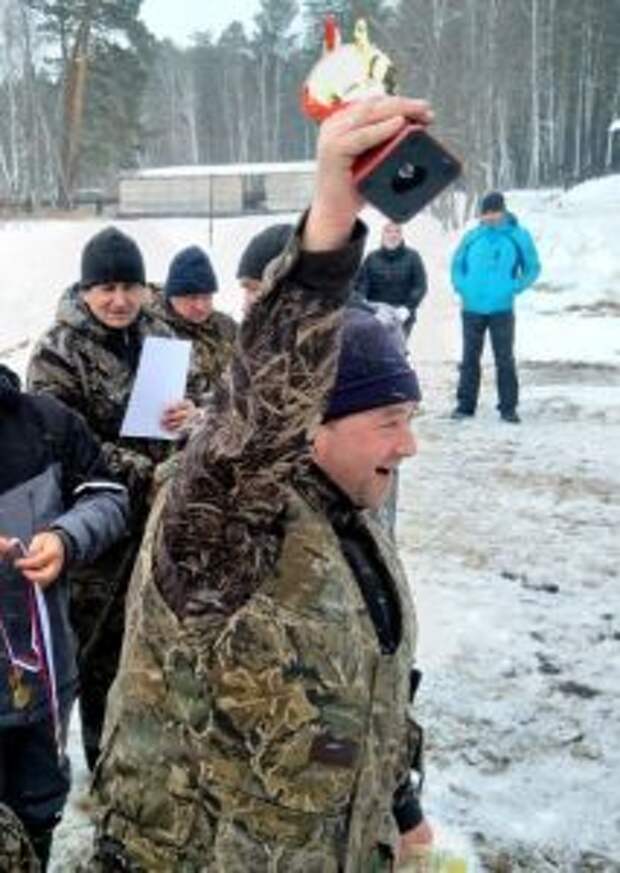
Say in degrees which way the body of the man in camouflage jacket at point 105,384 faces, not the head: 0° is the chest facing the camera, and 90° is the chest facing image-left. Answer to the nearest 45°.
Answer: approximately 315°

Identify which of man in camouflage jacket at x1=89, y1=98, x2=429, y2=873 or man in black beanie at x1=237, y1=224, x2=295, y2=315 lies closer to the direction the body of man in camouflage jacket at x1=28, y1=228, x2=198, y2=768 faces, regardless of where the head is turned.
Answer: the man in camouflage jacket

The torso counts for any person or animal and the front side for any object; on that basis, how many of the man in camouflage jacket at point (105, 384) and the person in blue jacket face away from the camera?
0

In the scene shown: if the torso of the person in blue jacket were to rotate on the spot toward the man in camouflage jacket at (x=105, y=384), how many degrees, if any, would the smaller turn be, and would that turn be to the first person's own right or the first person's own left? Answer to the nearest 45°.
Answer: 0° — they already face them

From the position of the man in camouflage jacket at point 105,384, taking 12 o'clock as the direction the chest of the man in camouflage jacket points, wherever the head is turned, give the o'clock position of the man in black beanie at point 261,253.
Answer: The man in black beanie is roughly at 9 o'clock from the man in camouflage jacket.

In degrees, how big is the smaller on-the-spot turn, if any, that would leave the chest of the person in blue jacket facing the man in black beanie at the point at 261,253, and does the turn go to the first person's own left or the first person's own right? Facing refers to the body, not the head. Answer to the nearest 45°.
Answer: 0° — they already face them
